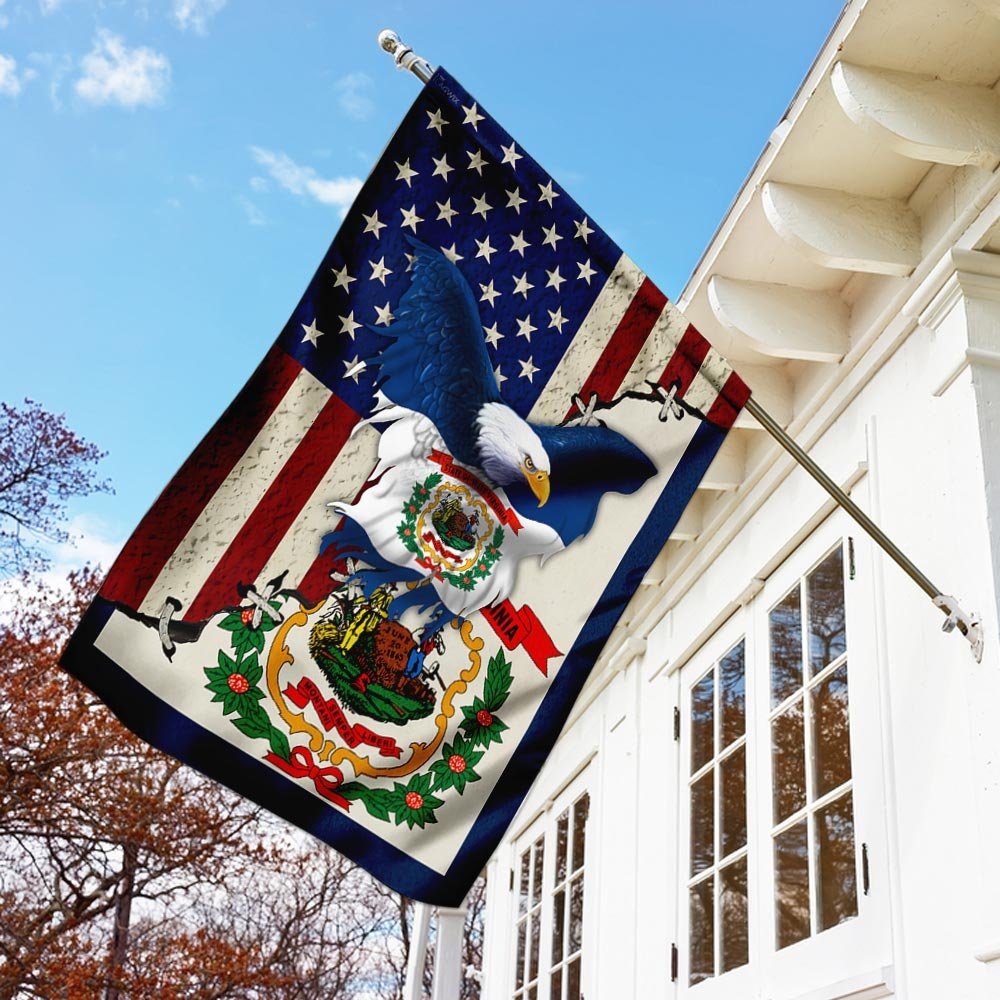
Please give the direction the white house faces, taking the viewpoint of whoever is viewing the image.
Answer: facing the viewer and to the left of the viewer

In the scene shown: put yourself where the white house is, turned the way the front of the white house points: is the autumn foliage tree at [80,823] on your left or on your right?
on your right

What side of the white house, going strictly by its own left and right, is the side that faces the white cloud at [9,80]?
right

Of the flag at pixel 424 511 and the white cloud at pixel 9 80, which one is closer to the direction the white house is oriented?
the flag

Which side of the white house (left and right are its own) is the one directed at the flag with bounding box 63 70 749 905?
front
